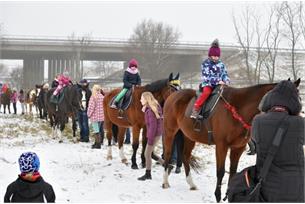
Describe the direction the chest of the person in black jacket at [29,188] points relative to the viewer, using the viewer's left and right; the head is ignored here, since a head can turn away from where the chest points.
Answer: facing away from the viewer

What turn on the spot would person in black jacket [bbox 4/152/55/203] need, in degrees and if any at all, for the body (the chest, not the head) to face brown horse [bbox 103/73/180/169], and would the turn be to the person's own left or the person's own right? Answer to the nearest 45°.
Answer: approximately 45° to the person's own right

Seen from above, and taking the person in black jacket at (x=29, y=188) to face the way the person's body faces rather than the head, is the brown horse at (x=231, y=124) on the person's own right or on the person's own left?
on the person's own right

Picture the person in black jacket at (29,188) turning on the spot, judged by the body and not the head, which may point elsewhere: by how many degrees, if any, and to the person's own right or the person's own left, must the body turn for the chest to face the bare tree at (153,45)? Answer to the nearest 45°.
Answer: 0° — they already face it

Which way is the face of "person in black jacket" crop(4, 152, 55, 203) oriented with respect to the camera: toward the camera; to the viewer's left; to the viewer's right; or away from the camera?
away from the camera

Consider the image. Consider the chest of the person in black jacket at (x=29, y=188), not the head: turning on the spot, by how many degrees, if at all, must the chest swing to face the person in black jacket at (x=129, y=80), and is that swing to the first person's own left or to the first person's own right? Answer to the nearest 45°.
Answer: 0° — they already face them

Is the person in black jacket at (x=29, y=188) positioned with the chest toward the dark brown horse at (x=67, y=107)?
yes
